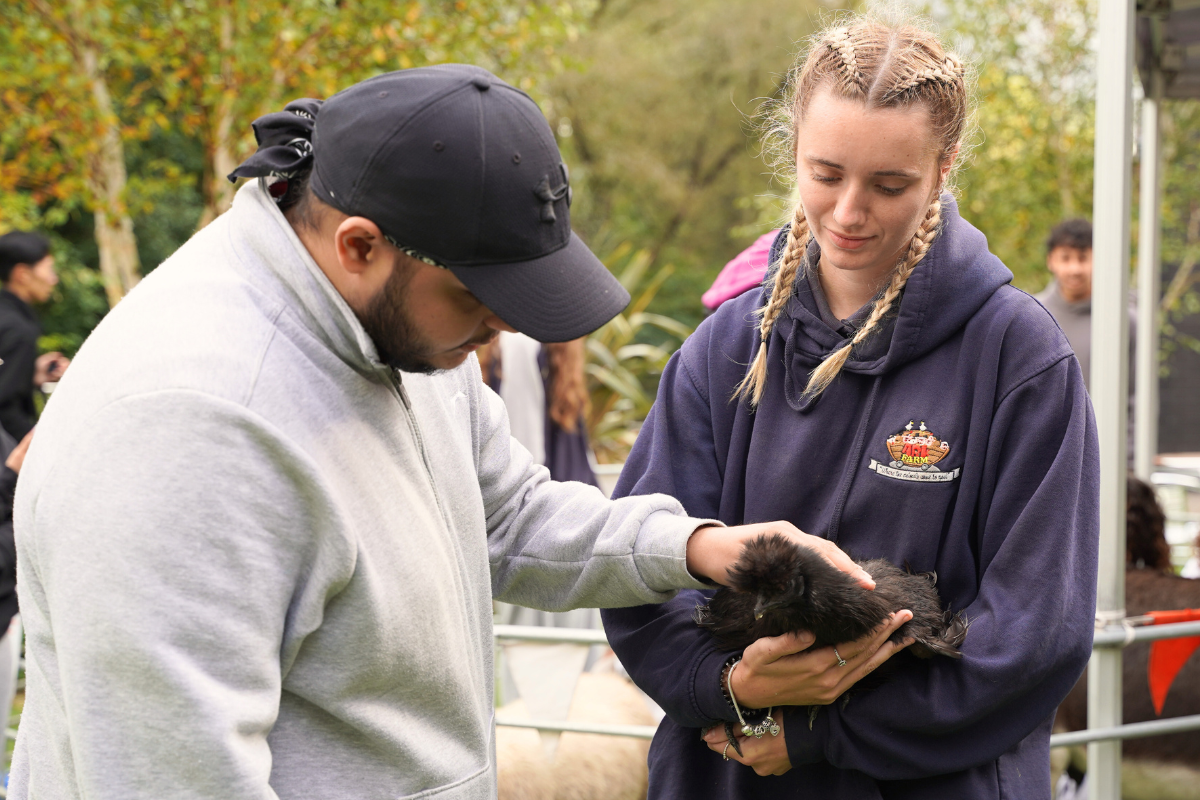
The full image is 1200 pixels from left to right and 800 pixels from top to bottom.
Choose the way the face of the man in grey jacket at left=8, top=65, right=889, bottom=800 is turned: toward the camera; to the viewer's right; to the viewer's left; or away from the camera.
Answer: to the viewer's right

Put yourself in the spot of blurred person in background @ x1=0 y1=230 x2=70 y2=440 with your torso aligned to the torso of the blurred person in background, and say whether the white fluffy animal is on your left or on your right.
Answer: on your right

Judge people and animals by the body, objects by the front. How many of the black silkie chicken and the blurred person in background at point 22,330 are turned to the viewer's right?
1

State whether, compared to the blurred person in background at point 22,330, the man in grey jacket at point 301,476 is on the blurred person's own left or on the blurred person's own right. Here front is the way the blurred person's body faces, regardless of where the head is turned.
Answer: on the blurred person's own right

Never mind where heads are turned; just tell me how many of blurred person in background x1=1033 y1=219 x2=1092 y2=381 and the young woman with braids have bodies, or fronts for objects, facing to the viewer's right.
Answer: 0

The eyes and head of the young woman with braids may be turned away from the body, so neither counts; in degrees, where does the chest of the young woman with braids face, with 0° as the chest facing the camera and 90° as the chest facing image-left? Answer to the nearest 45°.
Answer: approximately 0°

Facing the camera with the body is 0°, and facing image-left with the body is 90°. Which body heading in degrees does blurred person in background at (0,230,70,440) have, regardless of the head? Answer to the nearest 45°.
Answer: approximately 270°

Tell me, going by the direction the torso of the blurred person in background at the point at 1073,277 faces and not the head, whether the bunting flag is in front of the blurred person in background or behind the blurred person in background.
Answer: in front

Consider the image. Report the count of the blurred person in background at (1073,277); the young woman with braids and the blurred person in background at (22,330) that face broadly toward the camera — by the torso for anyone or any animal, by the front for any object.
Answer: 2

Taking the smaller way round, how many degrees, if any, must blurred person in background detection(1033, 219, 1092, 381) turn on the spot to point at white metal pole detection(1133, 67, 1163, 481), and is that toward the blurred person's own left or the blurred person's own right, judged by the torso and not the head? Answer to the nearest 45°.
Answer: approximately 45° to the blurred person's own left

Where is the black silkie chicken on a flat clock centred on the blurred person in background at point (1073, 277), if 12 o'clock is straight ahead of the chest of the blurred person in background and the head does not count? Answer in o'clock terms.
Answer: The black silkie chicken is roughly at 12 o'clock from the blurred person in background.

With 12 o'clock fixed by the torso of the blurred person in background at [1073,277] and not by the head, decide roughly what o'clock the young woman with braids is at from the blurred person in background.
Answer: The young woman with braids is roughly at 12 o'clock from the blurred person in background.
